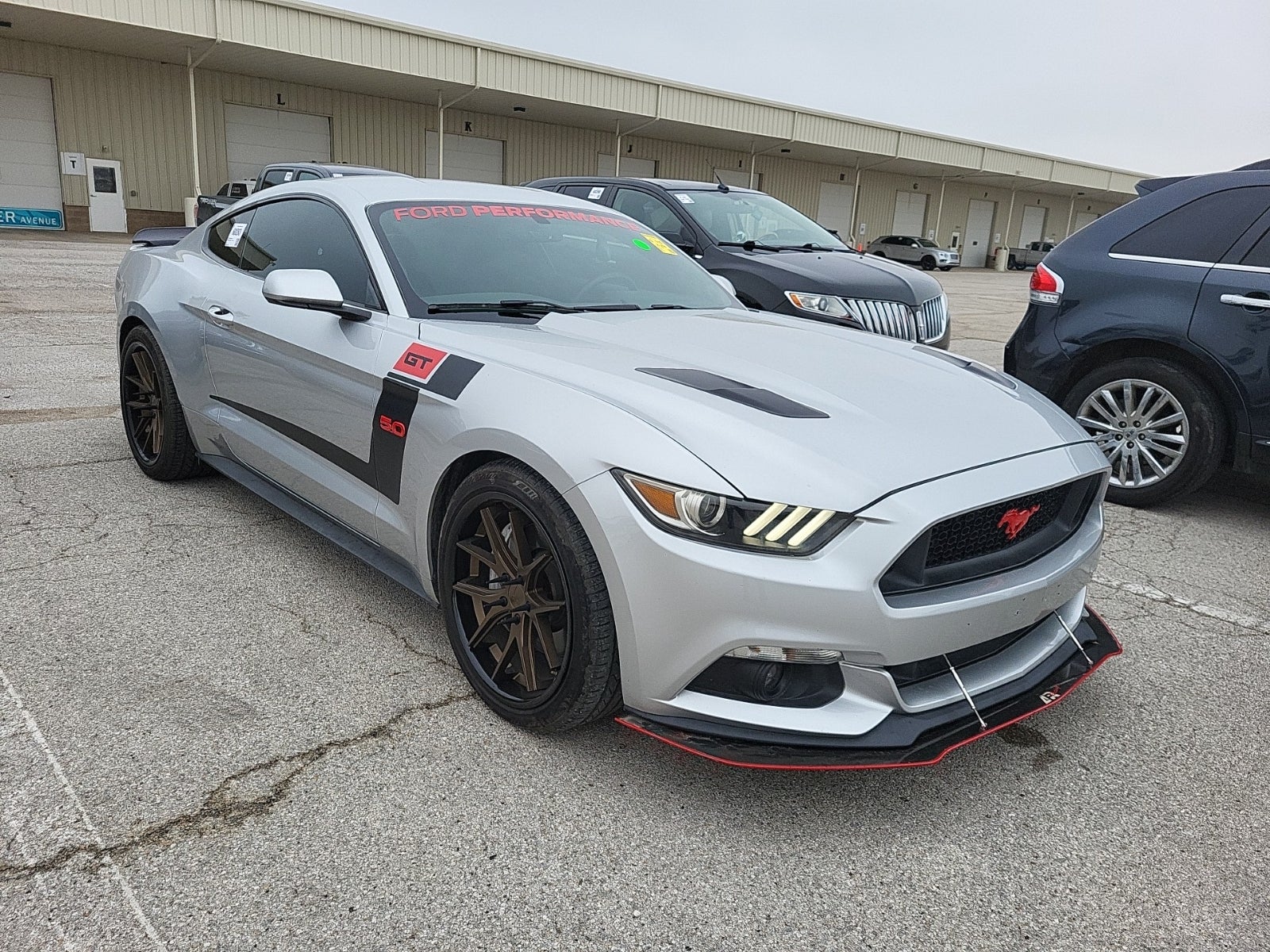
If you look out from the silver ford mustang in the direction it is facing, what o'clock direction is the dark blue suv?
The dark blue suv is roughly at 9 o'clock from the silver ford mustang.

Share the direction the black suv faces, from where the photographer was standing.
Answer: facing the viewer and to the right of the viewer

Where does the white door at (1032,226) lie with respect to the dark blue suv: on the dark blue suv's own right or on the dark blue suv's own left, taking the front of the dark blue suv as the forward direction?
on the dark blue suv's own left

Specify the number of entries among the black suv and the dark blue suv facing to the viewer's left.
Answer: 0

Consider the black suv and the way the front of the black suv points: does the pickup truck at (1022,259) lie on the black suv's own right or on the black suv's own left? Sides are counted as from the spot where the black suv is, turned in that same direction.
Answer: on the black suv's own left

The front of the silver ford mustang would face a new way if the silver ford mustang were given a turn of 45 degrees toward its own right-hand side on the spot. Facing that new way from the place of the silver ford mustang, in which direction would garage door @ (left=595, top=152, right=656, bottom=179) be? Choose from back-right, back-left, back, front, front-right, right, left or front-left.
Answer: back

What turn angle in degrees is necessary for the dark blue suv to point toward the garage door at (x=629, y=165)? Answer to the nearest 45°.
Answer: approximately 135° to its left

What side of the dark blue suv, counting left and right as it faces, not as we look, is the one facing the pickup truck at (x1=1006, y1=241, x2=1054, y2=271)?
left

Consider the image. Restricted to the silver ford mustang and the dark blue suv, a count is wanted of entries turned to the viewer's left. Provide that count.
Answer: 0

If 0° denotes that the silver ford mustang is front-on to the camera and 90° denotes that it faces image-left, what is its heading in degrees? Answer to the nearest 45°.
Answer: approximately 315°

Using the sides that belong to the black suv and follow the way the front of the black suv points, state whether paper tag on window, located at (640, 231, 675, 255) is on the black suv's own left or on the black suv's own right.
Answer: on the black suv's own right

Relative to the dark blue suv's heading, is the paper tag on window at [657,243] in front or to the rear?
to the rear

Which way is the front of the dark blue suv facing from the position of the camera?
facing to the right of the viewer

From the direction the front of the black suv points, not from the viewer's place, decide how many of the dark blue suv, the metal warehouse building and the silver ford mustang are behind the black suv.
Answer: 1
